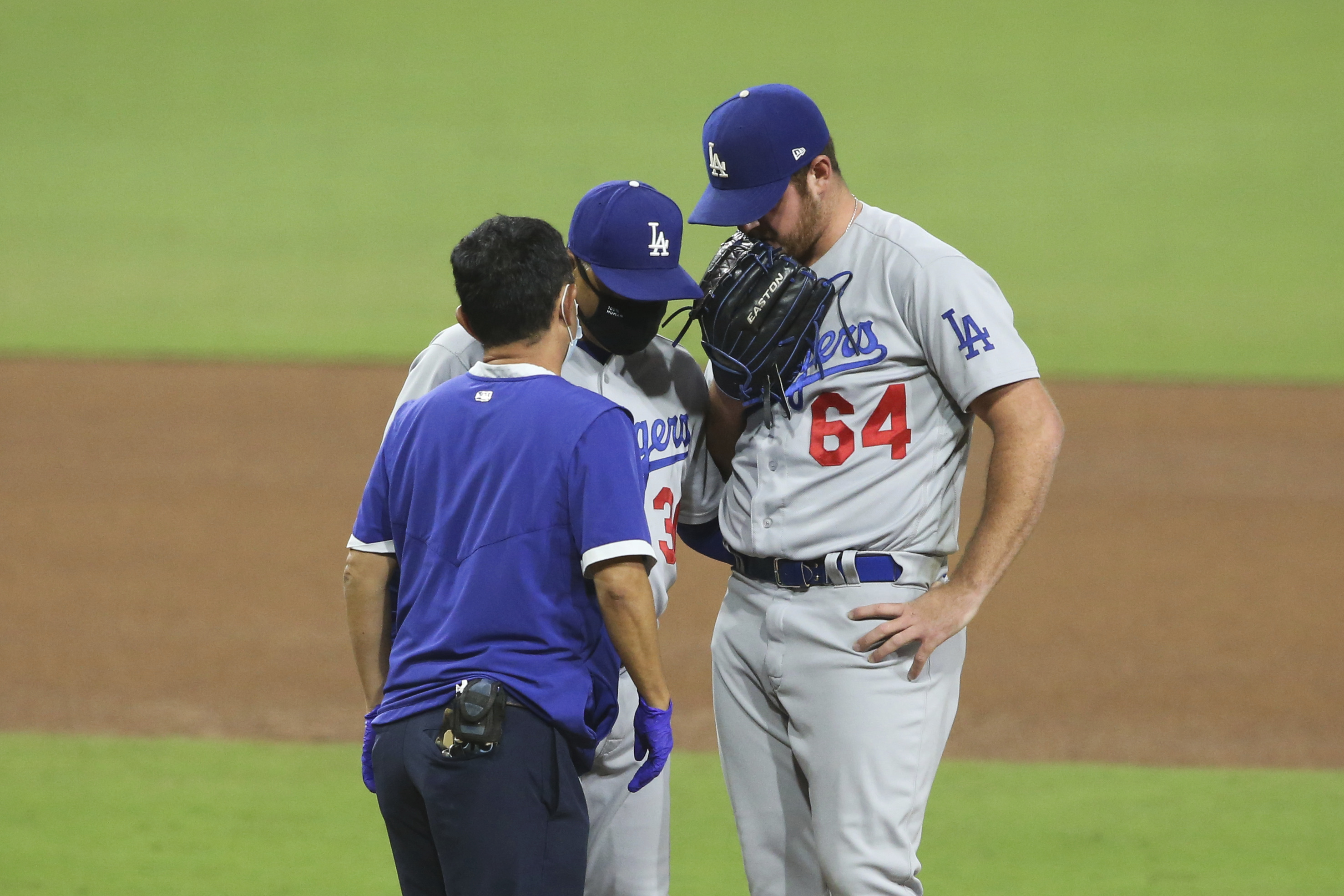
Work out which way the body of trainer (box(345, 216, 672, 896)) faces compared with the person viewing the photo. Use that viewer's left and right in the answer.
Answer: facing away from the viewer and to the right of the viewer

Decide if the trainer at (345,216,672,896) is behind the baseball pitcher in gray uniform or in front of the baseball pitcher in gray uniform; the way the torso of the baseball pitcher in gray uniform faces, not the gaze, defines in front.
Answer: in front

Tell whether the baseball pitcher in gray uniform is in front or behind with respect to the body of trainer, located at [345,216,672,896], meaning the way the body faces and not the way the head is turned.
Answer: in front

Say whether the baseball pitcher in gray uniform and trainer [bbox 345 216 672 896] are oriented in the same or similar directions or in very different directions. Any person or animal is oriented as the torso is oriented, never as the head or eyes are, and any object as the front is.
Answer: very different directions
